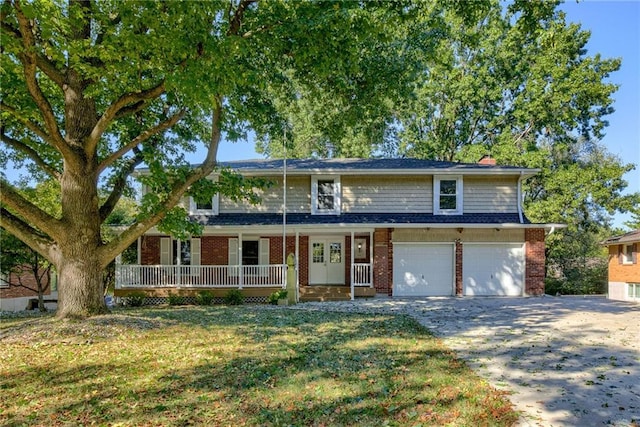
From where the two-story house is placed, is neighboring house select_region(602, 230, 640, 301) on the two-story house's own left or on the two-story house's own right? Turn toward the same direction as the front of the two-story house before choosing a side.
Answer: on the two-story house's own left

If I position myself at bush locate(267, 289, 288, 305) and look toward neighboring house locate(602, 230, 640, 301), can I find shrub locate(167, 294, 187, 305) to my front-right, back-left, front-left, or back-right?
back-left

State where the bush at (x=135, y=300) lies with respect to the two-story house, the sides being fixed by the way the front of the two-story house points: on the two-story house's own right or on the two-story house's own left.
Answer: on the two-story house's own right

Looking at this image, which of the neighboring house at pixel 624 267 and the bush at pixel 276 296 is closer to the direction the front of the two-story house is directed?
the bush

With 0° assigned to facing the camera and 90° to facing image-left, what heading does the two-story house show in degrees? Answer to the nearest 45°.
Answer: approximately 0°
